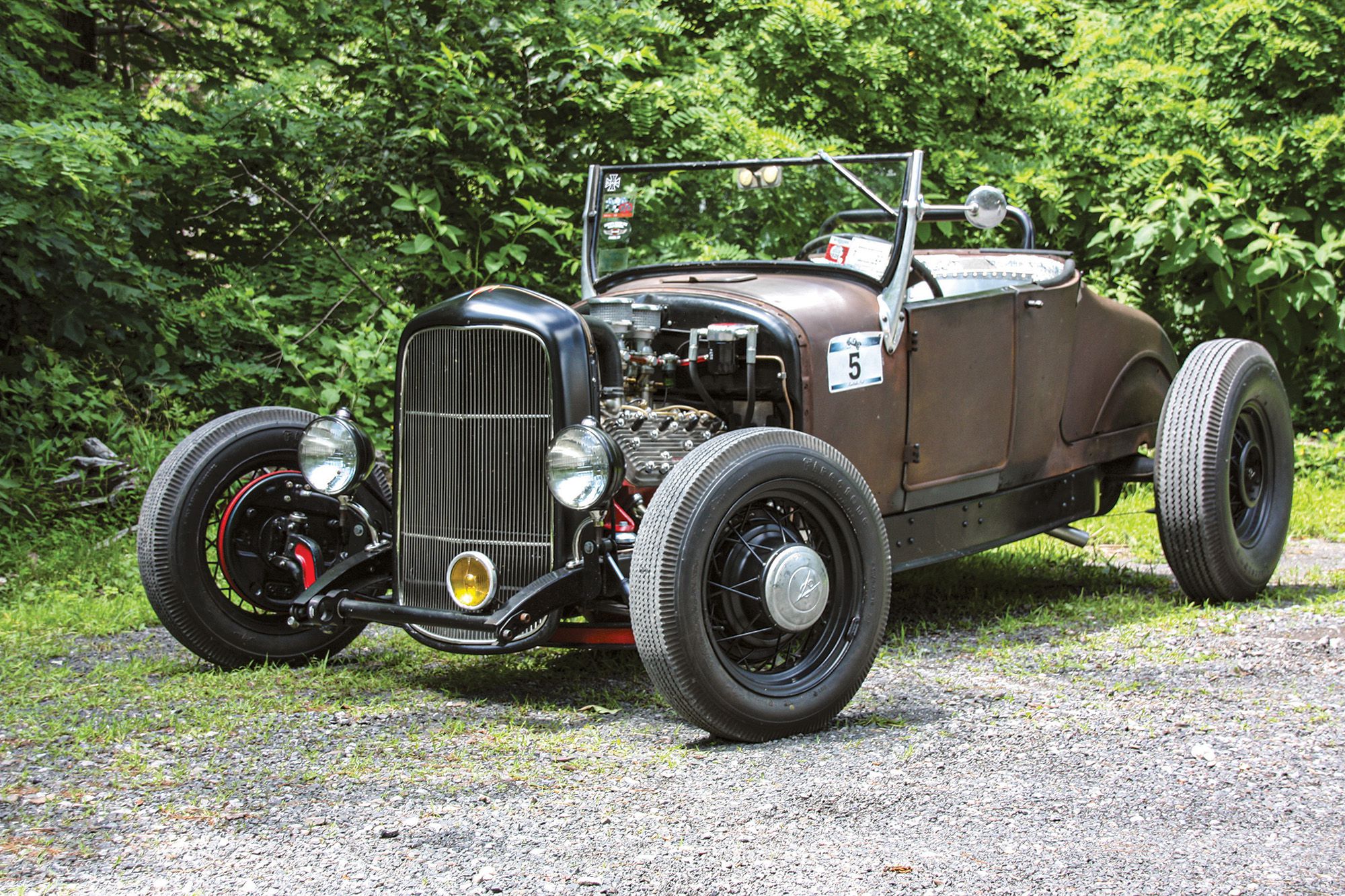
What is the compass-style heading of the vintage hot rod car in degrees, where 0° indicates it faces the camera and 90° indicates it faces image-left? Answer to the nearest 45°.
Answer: approximately 45°
